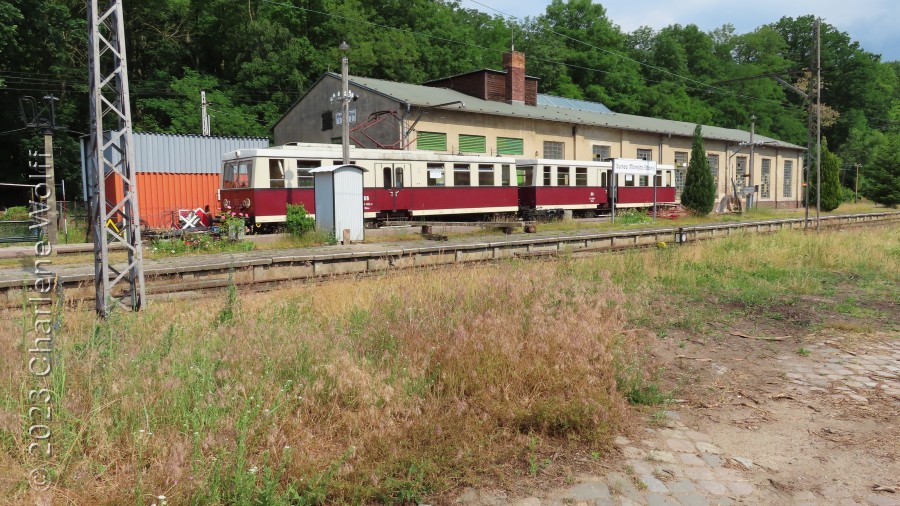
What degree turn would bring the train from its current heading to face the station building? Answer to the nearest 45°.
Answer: approximately 135° to its right

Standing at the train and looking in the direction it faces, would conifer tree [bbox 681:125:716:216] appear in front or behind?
behind

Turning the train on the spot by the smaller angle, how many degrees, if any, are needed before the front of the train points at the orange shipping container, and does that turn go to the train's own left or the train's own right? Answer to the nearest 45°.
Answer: approximately 45° to the train's own right

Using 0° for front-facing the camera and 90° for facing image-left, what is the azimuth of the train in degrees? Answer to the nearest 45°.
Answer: approximately 45°
